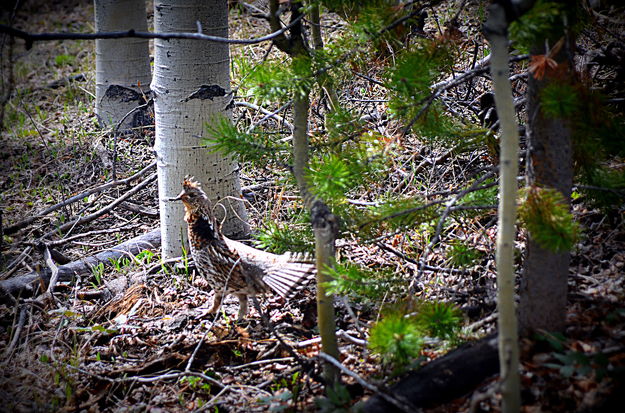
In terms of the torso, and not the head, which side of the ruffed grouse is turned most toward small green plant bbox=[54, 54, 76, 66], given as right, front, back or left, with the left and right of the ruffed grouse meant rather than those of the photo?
right

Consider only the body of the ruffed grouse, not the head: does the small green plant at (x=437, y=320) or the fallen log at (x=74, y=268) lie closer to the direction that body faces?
the fallen log

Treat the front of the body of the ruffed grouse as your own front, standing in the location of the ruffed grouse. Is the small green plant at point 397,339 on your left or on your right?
on your left

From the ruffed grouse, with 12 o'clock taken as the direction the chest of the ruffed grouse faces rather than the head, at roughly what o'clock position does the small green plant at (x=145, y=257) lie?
The small green plant is roughly at 2 o'clock from the ruffed grouse.

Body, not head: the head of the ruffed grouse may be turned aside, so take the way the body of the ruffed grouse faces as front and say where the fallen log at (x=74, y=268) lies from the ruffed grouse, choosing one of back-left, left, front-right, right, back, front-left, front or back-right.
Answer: front-right

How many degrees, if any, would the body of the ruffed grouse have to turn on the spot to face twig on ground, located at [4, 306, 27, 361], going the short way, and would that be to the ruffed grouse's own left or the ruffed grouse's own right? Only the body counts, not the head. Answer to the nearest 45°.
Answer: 0° — it already faces it

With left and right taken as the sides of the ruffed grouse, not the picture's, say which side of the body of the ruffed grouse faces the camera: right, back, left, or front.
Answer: left

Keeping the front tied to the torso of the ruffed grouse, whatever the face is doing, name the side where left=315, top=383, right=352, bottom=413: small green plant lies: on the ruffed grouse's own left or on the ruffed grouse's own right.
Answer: on the ruffed grouse's own left

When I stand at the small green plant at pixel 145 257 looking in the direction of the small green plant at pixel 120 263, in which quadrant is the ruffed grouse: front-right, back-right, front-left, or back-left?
back-left
